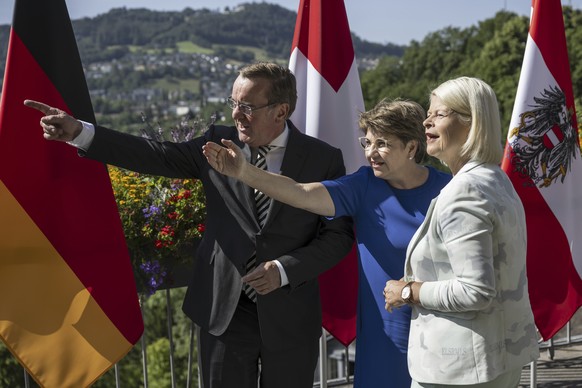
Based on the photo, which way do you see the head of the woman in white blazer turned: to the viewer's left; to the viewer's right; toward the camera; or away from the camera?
to the viewer's left

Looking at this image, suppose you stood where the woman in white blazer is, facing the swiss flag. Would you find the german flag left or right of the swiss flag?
left

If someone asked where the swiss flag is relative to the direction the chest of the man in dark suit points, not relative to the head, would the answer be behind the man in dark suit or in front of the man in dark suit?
behind

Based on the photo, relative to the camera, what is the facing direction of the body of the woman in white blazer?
to the viewer's left

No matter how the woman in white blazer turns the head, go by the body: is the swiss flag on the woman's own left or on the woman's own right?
on the woman's own right

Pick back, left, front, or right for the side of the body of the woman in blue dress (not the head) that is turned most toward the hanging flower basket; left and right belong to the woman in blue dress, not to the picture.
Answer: right

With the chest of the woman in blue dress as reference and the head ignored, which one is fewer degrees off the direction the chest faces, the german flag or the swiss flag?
the german flag

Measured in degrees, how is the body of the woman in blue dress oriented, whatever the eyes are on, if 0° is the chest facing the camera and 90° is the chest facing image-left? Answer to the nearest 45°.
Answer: approximately 45°

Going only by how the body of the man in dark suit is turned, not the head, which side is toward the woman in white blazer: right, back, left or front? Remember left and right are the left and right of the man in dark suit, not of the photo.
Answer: left
